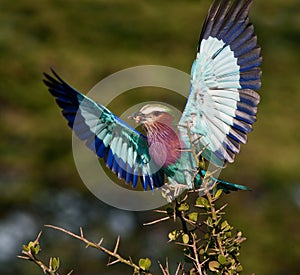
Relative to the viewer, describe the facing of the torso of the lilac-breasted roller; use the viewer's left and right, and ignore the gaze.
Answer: facing the viewer and to the left of the viewer
